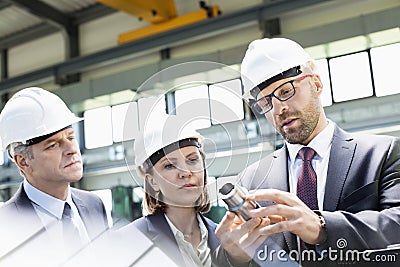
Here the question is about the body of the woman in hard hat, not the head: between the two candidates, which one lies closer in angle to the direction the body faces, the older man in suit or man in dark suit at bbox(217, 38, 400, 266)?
the man in dark suit

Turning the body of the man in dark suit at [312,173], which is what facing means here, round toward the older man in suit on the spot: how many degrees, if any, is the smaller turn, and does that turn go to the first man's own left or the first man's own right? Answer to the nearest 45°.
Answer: approximately 45° to the first man's own right

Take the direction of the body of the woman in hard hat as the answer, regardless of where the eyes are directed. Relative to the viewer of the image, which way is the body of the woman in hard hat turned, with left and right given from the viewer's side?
facing the viewer and to the right of the viewer

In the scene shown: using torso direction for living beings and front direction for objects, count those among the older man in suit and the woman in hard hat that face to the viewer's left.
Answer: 0

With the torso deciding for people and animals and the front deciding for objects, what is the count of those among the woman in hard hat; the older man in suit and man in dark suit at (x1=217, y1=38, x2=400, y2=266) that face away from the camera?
0

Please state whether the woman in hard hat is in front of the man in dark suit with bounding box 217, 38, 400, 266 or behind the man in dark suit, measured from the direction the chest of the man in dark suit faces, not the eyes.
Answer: in front

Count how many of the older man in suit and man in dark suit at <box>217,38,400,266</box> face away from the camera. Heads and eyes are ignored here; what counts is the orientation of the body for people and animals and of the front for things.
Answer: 0

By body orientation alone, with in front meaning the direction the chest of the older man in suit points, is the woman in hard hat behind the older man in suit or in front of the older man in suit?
in front

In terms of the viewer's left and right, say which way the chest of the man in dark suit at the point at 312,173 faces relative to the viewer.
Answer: facing the viewer and to the left of the viewer

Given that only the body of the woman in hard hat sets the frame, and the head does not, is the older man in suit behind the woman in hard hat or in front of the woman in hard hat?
behind

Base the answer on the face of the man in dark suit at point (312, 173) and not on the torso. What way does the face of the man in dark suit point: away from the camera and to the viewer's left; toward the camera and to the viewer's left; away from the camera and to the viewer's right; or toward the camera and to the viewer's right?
toward the camera and to the viewer's left

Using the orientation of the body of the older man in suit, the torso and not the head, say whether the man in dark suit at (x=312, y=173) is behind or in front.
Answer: in front

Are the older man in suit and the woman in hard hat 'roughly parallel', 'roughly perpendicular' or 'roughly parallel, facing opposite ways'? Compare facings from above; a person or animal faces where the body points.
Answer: roughly parallel
